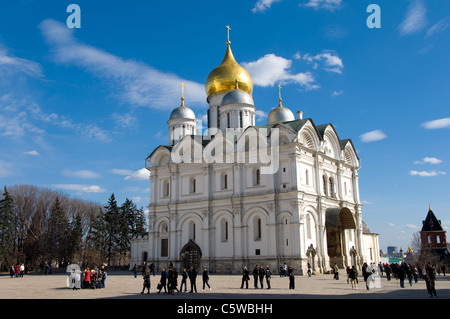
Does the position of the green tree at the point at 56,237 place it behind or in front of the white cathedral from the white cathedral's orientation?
behind

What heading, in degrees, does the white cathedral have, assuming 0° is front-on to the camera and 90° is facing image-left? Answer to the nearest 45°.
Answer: approximately 315°

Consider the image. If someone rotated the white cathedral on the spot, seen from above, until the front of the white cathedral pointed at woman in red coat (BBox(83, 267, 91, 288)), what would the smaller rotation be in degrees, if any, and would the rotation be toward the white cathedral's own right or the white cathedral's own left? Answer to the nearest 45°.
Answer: approximately 90° to the white cathedral's own right

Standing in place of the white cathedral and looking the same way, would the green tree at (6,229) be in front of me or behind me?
behind

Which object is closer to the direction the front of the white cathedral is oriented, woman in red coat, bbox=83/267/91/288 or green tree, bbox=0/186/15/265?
the woman in red coat
